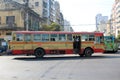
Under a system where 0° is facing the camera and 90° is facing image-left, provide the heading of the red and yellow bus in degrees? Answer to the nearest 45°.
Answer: approximately 270°

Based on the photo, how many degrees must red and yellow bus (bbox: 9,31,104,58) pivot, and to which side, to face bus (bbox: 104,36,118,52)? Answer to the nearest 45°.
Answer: approximately 45° to its left
